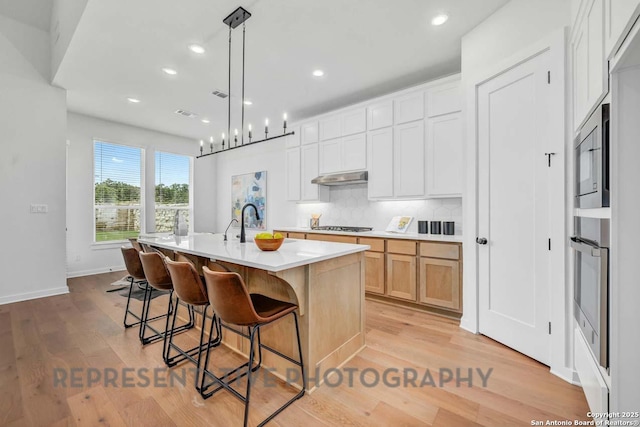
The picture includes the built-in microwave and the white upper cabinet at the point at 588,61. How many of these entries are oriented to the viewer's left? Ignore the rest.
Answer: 2

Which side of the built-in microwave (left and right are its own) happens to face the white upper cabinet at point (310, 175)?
front

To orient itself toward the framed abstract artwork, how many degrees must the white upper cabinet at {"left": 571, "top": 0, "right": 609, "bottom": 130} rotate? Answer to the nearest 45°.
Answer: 0° — it already faces it

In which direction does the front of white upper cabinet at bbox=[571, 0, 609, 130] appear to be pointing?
to the viewer's left

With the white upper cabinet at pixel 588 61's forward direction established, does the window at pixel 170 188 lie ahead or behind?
ahead

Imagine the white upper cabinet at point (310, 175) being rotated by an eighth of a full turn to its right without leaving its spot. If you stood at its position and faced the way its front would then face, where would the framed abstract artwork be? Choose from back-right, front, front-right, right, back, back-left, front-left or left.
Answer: front-right

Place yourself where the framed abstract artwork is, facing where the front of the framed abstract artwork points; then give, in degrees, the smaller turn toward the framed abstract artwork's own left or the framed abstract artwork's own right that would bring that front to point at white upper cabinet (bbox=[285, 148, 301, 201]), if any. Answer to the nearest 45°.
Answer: approximately 90° to the framed abstract artwork's own left

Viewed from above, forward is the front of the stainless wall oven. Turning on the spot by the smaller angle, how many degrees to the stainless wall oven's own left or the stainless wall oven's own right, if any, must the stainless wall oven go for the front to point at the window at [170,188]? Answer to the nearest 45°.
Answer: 0° — it already faces it

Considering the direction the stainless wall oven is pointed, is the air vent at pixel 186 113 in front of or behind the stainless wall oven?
in front

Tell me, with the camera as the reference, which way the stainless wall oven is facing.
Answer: facing to the left of the viewer

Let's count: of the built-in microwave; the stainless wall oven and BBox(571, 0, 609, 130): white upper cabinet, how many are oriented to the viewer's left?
3

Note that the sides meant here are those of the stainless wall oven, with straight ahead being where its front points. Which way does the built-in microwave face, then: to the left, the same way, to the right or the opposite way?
the same way

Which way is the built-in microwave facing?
to the viewer's left

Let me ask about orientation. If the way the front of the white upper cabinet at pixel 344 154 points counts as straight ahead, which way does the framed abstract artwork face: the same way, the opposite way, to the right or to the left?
the same way

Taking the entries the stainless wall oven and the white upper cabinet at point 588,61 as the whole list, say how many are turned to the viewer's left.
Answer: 2

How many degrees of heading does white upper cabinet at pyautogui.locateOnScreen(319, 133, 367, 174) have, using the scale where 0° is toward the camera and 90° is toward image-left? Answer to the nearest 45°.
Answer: approximately 45°
